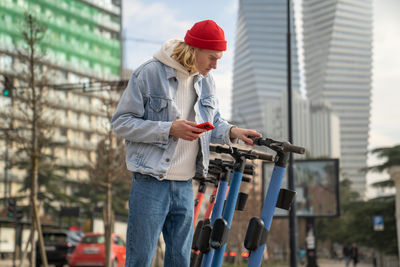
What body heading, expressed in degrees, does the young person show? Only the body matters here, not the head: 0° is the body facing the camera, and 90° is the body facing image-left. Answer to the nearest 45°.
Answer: approximately 315°

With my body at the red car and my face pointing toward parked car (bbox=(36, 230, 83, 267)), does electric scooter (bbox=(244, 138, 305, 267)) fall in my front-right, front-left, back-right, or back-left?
back-left

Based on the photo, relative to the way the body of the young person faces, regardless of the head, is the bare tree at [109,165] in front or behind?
behind

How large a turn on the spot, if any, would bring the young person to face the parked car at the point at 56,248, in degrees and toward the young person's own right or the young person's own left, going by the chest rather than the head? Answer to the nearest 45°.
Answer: approximately 135° to the young person's own left

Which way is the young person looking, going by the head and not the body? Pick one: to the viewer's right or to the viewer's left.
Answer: to the viewer's right

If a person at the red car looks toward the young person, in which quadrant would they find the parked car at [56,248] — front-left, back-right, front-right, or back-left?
back-right

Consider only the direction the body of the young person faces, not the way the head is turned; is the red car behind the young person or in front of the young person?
behind

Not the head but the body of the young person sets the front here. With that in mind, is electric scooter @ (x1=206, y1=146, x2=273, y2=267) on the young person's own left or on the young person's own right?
on the young person's own left
